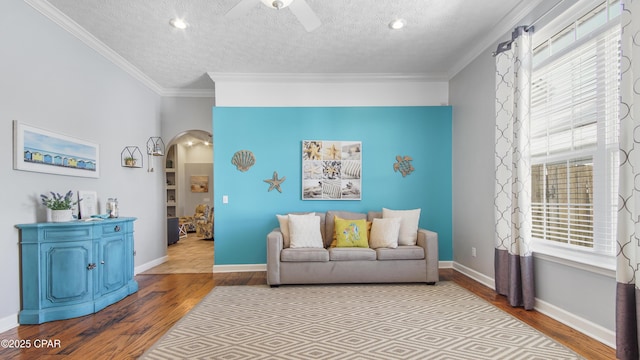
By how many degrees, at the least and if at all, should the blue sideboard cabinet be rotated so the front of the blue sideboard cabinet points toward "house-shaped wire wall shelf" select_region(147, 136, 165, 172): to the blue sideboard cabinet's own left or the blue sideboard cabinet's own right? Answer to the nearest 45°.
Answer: approximately 90° to the blue sideboard cabinet's own left

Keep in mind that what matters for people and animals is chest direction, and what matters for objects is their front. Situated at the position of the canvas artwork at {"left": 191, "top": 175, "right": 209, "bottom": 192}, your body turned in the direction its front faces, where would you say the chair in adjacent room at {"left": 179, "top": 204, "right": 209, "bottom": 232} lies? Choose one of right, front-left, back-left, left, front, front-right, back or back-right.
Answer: front

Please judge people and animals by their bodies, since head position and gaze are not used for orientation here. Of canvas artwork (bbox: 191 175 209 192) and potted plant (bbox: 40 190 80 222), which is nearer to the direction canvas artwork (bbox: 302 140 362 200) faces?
the potted plant

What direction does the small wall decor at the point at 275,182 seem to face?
toward the camera

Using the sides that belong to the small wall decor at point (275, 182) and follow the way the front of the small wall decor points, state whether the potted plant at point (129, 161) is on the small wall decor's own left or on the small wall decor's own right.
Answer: on the small wall decor's own right

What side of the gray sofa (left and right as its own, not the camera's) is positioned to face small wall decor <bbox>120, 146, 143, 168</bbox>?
right

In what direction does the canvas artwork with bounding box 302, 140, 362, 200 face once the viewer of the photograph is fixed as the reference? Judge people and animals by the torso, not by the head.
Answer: facing the viewer

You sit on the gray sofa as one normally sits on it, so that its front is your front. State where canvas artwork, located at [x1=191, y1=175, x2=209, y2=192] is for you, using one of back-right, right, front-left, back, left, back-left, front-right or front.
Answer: back-right

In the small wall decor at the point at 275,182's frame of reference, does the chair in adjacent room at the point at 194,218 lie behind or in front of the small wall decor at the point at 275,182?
behind

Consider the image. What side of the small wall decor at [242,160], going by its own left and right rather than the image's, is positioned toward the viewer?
front

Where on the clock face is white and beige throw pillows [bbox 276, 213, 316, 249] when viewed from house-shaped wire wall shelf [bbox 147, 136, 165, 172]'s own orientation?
The white and beige throw pillows is roughly at 12 o'clock from the house-shaped wire wall shelf.

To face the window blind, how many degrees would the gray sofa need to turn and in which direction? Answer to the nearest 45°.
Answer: approximately 45° to its left

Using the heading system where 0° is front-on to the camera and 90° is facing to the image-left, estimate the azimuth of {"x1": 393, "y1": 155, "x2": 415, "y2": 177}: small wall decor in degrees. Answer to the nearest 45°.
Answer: approximately 0°

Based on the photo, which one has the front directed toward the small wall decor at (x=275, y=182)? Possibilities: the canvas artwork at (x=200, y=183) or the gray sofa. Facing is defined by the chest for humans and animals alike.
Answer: the canvas artwork

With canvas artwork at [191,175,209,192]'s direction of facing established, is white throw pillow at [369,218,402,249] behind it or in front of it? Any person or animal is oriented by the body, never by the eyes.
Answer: in front

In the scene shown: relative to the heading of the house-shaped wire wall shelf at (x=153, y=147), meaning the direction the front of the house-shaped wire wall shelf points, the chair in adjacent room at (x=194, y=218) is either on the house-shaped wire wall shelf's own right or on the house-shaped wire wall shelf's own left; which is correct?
on the house-shaped wire wall shelf's own left

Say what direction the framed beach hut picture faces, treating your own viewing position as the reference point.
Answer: facing the viewer and to the right of the viewer

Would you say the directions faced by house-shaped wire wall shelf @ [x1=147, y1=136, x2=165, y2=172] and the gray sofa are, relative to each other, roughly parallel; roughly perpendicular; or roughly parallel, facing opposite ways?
roughly perpendicular
